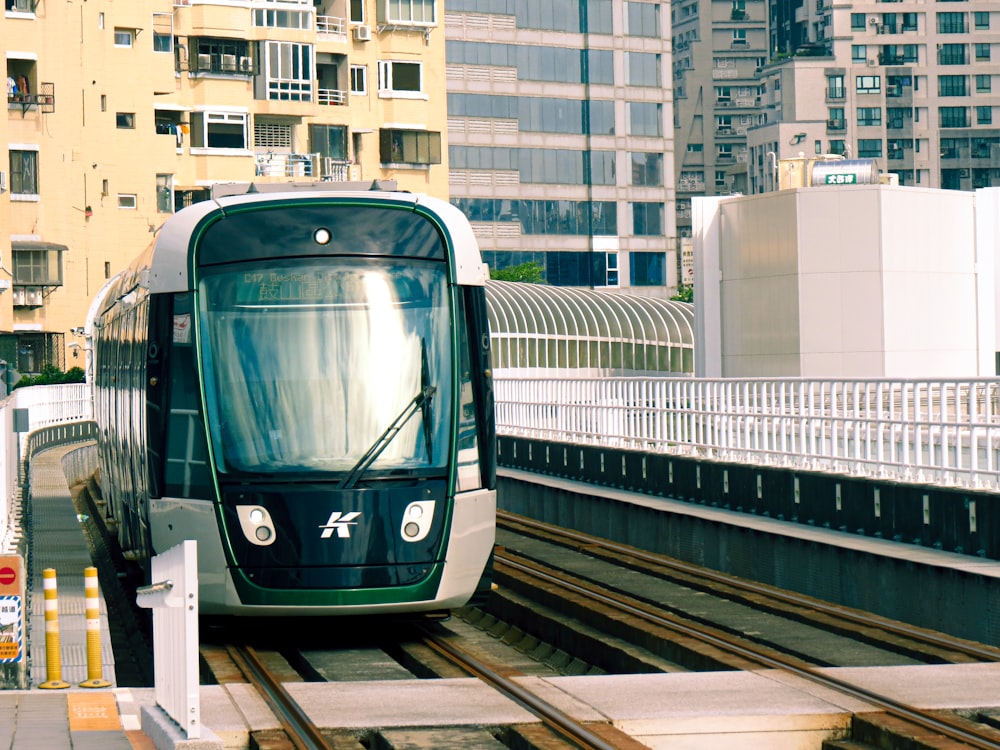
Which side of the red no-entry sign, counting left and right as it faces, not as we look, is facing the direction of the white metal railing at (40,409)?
back

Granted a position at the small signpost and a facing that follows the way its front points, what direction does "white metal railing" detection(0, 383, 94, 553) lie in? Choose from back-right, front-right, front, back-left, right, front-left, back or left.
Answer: back

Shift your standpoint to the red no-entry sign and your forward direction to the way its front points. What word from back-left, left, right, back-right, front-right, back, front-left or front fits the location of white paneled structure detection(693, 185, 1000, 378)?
back-left

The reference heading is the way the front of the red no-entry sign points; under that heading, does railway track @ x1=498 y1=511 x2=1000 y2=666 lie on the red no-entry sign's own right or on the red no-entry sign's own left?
on the red no-entry sign's own left

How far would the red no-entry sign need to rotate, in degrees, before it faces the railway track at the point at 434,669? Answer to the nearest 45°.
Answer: approximately 45° to its left

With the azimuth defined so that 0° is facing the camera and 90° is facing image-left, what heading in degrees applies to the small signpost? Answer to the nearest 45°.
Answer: approximately 0°

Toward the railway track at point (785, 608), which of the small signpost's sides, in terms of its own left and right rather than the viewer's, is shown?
left
